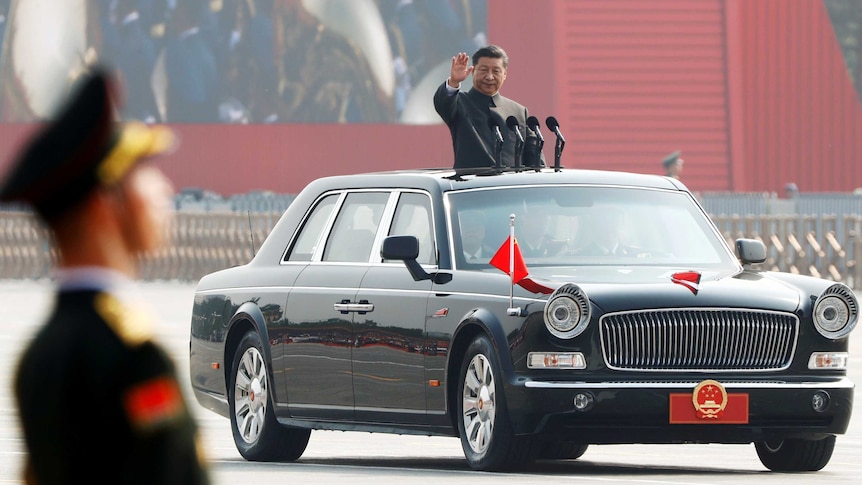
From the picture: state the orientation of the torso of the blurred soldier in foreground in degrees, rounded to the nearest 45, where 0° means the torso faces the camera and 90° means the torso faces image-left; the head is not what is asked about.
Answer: approximately 225°

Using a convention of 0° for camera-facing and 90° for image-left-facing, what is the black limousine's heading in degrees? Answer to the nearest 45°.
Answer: approximately 315°

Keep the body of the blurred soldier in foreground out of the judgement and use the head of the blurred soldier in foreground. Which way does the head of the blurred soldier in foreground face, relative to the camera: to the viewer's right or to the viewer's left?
to the viewer's right
